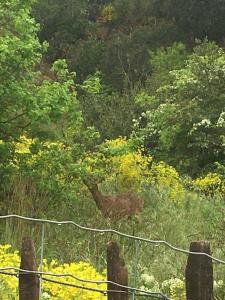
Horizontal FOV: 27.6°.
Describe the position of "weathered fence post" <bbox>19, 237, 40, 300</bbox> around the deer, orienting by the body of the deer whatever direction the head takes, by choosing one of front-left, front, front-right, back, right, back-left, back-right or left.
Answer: left

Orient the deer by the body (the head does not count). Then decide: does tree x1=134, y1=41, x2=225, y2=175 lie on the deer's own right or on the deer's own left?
on the deer's own right

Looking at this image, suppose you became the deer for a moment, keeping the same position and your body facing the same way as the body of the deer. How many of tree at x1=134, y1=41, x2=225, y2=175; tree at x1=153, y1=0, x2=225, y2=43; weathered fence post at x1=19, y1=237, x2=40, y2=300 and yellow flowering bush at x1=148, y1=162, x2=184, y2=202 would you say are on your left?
1

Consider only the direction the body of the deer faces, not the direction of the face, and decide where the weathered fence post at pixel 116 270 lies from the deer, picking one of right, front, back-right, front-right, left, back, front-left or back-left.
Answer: left

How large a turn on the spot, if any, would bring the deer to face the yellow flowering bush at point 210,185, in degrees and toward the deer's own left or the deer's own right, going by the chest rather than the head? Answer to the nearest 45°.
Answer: approximately 135° to the deer's own right

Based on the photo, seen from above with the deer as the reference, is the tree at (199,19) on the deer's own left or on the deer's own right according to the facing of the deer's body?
on the deer's own right

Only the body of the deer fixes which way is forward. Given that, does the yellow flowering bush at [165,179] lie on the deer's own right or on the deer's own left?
on the deer's own right

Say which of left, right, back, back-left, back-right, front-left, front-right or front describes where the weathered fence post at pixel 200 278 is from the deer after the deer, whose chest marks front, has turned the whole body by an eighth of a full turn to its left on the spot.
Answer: front-left

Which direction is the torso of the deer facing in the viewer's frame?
to the viewer's left
